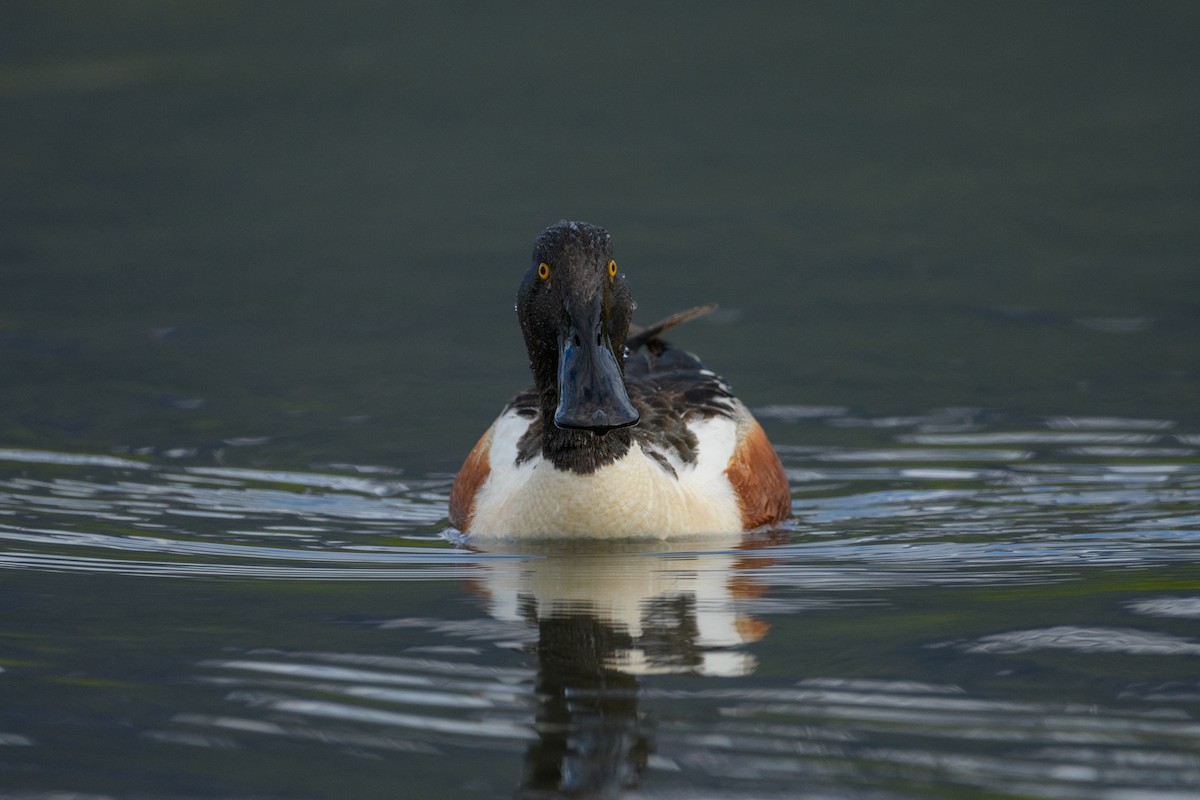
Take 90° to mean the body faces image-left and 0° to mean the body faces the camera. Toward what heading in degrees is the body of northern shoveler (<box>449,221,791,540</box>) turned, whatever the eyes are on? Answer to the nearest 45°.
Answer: approximately 0°
